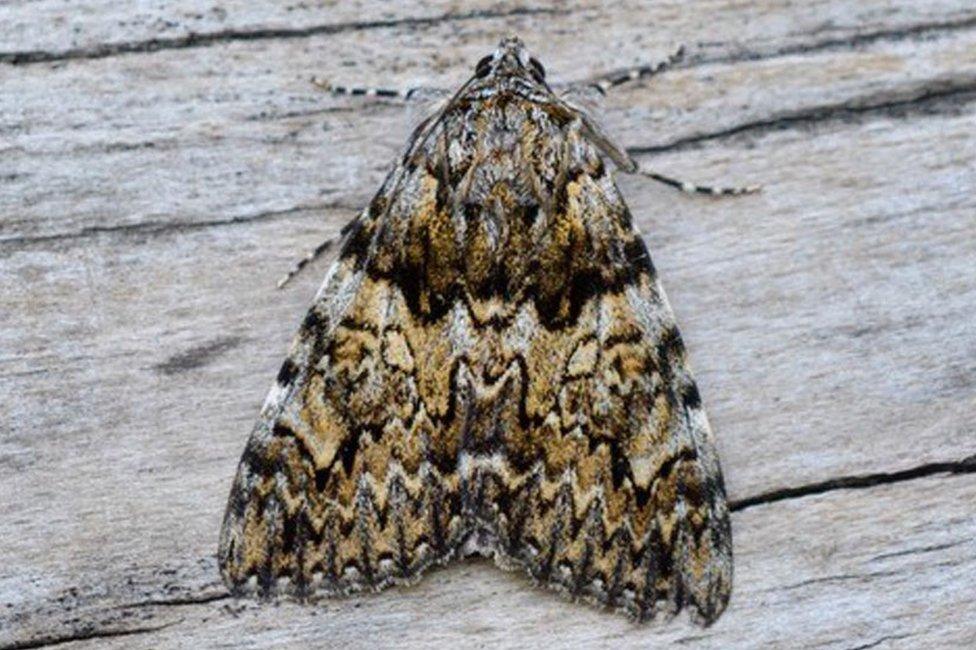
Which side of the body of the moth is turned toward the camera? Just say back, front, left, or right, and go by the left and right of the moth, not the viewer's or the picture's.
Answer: back
